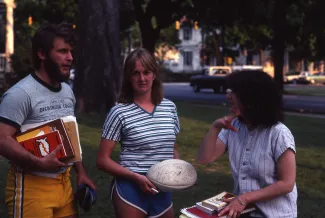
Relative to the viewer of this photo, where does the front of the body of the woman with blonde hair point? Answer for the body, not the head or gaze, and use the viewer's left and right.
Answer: facing the viewer and to the right of the viewer

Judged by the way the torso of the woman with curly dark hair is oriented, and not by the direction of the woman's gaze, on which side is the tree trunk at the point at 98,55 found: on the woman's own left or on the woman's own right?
on the woman's own right

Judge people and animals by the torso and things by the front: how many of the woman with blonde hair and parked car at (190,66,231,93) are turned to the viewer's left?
1

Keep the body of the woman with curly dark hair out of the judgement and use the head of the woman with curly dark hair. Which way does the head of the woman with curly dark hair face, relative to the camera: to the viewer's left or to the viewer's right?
to the viewer's left

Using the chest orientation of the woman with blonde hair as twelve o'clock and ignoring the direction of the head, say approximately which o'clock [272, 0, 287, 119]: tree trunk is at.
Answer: The tree trunk is roughly at 8 o'clock from the woman with blonde hair.

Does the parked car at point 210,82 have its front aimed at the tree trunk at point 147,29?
no

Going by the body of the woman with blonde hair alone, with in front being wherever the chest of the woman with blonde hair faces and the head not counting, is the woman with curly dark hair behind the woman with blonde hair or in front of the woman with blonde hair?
in front

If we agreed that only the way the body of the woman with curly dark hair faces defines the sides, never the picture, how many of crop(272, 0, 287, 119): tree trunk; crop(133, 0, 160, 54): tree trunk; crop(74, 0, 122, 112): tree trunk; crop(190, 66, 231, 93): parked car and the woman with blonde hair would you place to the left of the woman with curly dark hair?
0

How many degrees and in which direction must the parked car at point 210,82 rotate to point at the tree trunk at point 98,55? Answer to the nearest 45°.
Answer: approximately 90° to its left

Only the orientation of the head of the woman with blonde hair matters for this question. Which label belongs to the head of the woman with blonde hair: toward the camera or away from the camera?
toward the camera

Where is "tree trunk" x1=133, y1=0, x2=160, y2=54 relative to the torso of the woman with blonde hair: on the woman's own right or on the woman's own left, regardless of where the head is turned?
on the woman's own left

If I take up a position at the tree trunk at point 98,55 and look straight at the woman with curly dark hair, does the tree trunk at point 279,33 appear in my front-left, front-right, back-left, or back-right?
back-left

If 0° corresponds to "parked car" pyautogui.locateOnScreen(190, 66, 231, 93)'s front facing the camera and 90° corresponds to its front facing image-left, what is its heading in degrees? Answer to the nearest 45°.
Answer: approximately 90°
